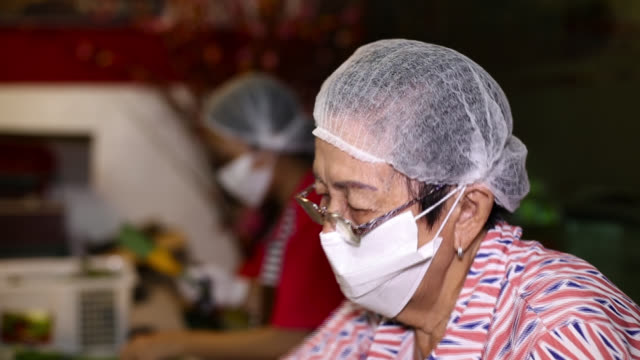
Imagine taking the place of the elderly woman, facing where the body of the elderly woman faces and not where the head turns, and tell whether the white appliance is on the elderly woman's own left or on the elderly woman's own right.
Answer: on the elderly woman's own right

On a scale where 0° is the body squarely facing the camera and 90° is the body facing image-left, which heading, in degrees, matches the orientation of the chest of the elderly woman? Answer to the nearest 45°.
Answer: approximately 45°
